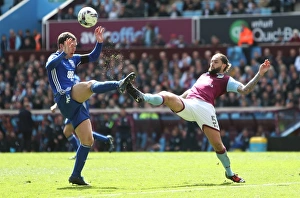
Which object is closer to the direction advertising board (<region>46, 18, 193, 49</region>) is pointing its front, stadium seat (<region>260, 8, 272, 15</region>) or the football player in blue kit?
the football player in blue kit

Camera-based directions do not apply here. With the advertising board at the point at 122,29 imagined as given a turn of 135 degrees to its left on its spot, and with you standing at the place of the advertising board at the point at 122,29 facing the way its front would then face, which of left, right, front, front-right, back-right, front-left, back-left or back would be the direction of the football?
back-right

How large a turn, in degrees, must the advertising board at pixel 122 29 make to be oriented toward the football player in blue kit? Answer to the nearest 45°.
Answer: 0° — it already faces them

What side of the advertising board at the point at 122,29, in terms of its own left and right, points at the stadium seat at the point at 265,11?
left

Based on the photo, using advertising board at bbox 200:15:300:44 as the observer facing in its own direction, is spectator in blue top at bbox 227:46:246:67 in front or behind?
in front

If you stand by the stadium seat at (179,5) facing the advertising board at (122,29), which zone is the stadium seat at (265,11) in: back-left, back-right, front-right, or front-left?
back-left

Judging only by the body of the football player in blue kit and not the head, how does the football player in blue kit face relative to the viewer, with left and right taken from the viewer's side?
facing the viewer and to the right of the viewer

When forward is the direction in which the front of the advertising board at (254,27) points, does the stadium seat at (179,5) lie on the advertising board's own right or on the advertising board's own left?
on the advertising board's own right

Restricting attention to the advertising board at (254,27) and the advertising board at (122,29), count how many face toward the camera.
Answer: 2

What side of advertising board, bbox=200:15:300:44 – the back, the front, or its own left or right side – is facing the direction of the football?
front

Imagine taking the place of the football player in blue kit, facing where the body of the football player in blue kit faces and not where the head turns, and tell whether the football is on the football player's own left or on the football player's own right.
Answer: on the football player's own left

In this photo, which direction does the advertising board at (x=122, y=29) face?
toward the camera
